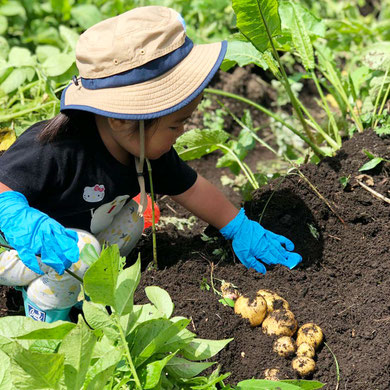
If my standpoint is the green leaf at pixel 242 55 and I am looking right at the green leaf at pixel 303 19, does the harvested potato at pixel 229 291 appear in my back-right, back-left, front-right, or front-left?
back-right

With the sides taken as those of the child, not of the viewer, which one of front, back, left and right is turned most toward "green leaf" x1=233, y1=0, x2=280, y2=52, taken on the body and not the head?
left

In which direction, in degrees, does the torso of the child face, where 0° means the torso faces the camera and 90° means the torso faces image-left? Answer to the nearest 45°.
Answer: approximately 315°

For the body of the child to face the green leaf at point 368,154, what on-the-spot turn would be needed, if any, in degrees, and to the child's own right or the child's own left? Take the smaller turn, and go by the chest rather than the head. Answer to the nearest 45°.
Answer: approximately 45° to the child's own left

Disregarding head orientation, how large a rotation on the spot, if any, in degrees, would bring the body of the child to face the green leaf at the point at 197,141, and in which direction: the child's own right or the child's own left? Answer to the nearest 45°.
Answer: approximately 90° to the child's own left

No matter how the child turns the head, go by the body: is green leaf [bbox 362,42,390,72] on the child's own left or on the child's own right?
on the child's own left

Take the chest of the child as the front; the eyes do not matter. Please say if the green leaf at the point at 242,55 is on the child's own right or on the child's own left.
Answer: on the child's own left

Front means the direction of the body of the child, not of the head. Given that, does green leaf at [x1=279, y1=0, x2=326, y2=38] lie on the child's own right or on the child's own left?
on the child's own left

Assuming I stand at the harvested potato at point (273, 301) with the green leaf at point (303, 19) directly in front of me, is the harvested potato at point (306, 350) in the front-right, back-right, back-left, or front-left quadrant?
back-right

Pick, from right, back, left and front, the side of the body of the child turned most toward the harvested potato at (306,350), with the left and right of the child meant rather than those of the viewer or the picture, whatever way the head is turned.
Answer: front

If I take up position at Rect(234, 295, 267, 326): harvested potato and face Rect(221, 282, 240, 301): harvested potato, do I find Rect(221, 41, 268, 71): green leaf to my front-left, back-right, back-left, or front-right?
front-right

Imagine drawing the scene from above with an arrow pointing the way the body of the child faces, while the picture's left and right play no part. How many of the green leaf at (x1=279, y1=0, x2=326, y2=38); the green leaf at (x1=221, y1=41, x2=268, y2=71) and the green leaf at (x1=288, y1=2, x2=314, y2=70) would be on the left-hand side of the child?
3

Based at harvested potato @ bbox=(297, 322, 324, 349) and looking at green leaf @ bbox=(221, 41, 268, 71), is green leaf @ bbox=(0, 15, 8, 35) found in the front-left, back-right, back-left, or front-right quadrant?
front-left
